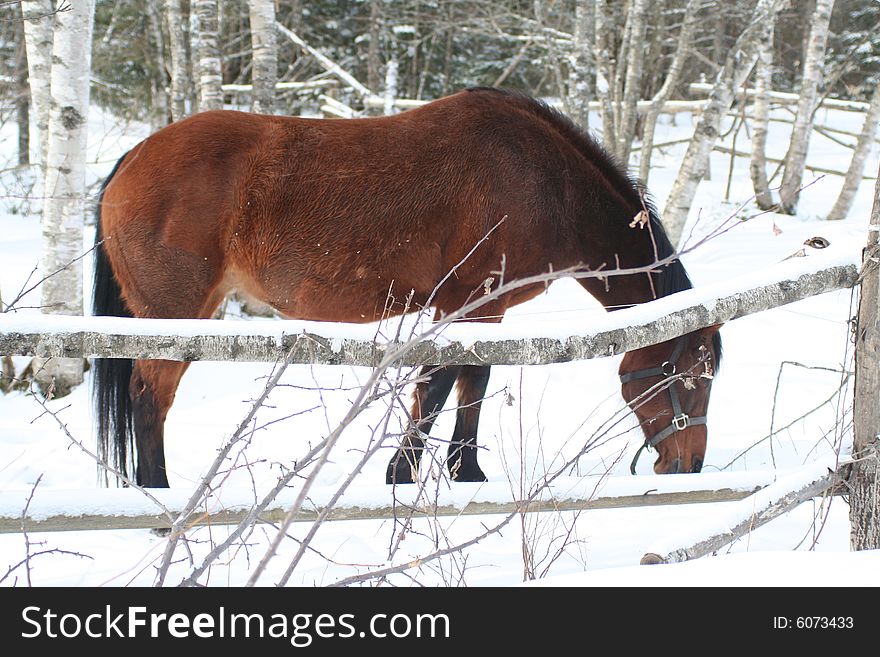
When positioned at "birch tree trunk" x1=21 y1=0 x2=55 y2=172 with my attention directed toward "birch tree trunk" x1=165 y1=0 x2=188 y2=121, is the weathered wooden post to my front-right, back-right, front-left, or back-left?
back-right

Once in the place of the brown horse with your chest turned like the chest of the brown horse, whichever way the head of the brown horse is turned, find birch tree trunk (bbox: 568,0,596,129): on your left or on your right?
on your left

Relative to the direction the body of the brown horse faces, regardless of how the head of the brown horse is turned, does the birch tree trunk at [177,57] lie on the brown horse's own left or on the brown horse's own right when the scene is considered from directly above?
on the brown horse's own left

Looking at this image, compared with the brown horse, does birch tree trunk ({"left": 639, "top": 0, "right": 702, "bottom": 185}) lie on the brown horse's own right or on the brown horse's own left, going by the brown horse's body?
on the brown horse's own left

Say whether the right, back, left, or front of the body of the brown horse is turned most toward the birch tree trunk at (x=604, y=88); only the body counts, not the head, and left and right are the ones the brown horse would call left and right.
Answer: left

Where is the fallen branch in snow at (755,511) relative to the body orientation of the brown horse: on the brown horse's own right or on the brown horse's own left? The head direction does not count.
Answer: on the brown horse's own right

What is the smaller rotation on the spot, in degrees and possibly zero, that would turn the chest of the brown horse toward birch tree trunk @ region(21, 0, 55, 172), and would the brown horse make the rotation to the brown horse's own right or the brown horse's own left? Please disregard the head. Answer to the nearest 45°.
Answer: approximately 135° to the brown horse's own left

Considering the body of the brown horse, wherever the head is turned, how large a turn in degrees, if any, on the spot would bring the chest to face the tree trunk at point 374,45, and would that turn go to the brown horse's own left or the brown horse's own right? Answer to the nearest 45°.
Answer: approximately 90° to the brown horse's own left

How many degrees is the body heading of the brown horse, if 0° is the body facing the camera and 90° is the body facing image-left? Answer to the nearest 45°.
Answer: approximately 270°
